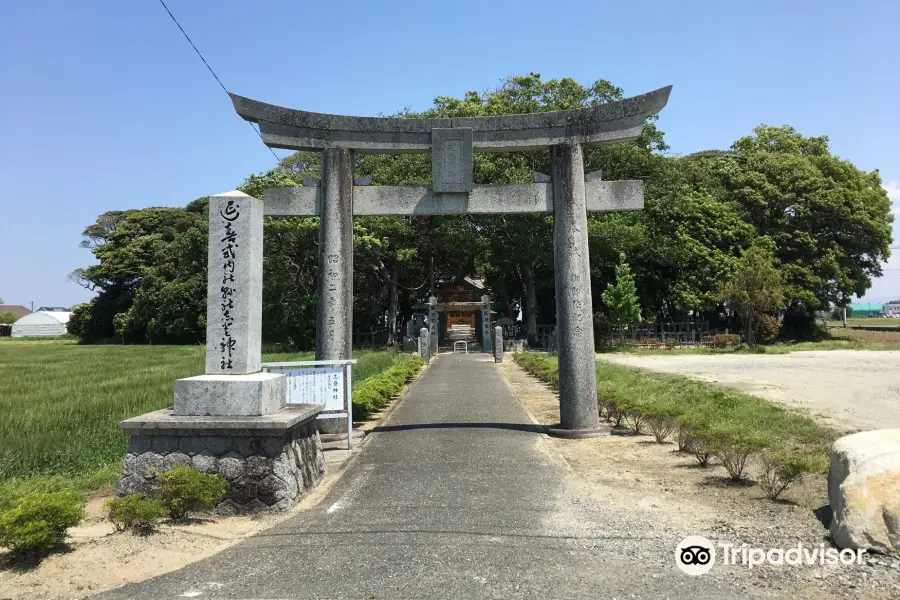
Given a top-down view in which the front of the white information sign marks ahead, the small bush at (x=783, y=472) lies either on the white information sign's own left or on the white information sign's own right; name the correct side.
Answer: on the white information sign's own left

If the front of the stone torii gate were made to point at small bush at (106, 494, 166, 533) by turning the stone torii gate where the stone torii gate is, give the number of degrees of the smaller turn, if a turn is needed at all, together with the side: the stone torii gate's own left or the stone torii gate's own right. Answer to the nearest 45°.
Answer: approximately 45° to the stone torii gate's own right

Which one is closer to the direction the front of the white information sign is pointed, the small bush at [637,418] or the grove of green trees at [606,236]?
the small bush

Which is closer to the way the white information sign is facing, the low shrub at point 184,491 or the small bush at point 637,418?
the low shrub

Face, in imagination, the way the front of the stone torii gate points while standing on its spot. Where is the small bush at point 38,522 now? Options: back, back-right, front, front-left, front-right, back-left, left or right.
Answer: front-right

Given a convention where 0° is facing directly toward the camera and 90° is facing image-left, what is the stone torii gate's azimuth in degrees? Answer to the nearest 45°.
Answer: approximately 0°

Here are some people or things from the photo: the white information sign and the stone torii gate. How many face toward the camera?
2

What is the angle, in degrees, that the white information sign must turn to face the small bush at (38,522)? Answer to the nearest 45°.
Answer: approximately 45° to its right
